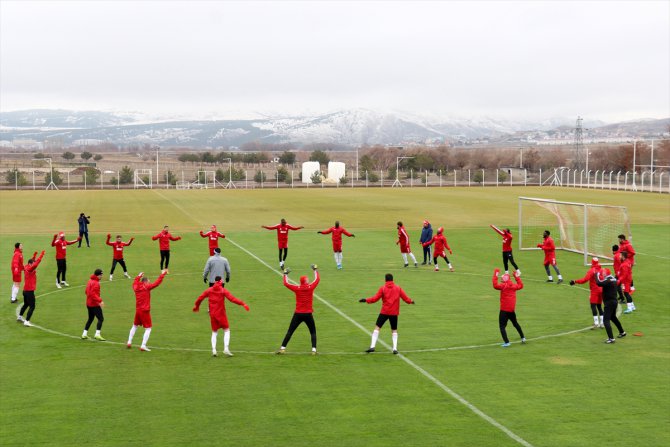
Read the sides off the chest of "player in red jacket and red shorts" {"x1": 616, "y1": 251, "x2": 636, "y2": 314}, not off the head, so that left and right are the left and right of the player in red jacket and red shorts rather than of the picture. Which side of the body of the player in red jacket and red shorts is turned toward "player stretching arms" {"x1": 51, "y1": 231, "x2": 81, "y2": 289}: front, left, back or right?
front

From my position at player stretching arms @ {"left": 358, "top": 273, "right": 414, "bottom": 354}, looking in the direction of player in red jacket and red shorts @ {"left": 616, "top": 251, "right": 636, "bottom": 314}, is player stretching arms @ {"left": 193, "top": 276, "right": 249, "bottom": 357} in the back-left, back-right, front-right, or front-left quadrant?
back-left

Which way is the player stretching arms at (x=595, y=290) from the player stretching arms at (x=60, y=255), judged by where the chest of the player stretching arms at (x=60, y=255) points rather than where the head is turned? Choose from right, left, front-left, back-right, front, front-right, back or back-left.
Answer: front

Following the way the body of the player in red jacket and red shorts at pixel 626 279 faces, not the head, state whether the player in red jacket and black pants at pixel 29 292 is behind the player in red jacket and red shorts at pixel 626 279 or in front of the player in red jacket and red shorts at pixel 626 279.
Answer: in front

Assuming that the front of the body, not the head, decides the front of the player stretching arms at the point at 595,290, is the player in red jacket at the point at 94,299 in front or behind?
in front

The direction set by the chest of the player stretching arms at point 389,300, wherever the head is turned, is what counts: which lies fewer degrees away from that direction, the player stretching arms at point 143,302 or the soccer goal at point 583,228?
the soccer goal

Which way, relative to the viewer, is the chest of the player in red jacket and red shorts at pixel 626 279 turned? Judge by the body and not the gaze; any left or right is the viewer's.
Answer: facing to the left of the viewer

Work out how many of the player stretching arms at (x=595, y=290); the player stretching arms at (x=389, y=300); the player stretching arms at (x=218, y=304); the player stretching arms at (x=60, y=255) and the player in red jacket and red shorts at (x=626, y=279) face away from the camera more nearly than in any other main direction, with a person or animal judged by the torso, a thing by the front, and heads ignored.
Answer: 2

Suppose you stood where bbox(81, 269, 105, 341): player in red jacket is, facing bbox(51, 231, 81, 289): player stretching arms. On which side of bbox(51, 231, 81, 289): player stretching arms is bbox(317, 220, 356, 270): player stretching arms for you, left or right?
right

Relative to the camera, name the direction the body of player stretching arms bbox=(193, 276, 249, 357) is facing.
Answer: away from the camera

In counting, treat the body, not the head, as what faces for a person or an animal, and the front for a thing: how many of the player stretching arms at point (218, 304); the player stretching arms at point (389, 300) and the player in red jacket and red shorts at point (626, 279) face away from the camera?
2

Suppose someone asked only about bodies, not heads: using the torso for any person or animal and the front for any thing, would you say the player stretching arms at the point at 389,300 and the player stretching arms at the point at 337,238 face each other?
yes

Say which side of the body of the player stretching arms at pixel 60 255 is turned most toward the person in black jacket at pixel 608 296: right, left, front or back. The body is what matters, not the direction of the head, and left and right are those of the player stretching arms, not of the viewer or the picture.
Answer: front

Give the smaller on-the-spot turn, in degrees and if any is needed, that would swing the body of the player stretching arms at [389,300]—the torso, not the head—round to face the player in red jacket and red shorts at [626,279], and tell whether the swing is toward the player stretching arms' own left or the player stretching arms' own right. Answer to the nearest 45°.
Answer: approximately 45° to the player stretching arms' own right

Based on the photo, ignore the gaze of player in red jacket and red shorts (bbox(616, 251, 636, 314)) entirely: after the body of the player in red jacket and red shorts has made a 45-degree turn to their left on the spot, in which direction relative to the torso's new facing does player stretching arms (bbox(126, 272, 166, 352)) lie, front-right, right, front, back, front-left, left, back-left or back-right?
front

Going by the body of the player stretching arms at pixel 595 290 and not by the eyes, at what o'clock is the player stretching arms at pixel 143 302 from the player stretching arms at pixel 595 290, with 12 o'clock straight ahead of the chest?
the player stretching arms at pixel 143 302 is roughly at 11 o'clock from the player stretching arms at pixel 595 290.

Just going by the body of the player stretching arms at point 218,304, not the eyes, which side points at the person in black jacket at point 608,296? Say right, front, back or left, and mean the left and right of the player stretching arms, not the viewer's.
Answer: right
